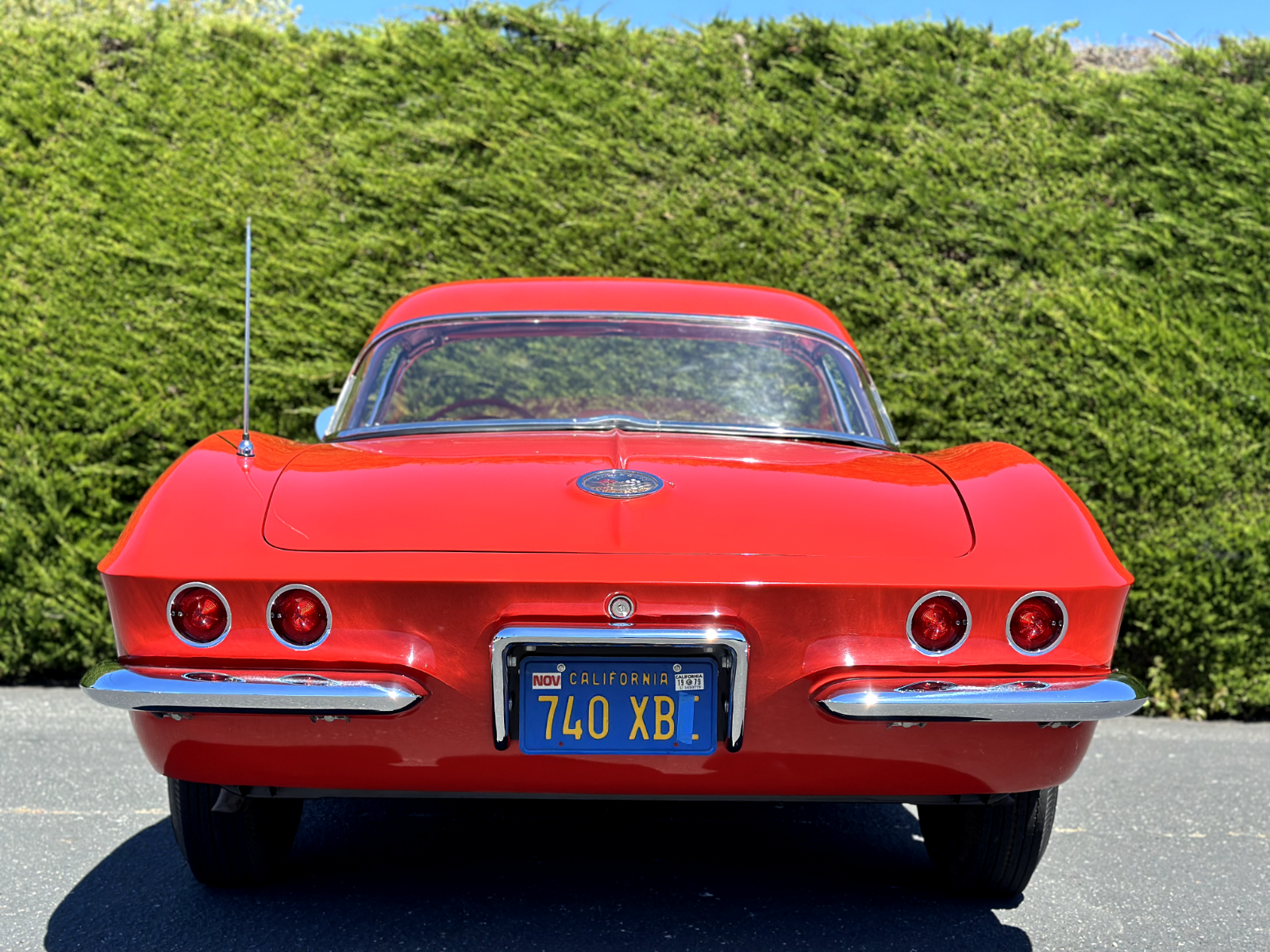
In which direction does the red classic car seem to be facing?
away from the camera
